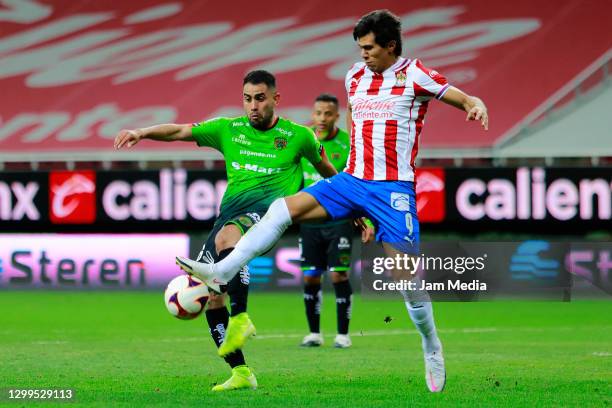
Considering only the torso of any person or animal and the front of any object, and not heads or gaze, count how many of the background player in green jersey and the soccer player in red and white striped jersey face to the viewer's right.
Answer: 0

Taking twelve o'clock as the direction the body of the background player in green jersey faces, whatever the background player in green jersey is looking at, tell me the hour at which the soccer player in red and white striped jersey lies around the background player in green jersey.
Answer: The soccer player in red and white striped jersey is roughly at 12 o'clock from the background player in green jersey.

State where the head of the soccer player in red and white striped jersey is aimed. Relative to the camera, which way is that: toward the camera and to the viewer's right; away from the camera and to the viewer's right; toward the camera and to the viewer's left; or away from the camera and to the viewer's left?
toward the camera and to the viewer's left

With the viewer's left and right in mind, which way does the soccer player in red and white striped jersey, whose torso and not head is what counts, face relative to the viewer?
facing the viewer and to the left of the viewer

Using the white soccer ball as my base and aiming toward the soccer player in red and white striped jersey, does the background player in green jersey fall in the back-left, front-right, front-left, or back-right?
front-left

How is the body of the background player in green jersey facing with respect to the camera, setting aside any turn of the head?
toward the camera

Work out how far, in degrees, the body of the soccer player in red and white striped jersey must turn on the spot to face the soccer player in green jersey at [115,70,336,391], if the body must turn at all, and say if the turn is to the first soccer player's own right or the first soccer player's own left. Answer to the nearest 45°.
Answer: approximately 90° to the first soccer player's own right

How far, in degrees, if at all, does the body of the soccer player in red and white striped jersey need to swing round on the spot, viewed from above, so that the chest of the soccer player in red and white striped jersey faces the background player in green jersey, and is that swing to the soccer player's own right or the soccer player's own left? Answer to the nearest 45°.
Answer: approximately 135° to the soccer player's own right

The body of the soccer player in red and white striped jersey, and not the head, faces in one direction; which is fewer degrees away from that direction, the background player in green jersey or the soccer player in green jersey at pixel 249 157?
the soccer player in green jersey

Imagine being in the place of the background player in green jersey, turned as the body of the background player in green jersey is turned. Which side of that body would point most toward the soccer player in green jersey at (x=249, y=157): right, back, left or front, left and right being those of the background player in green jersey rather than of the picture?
front
